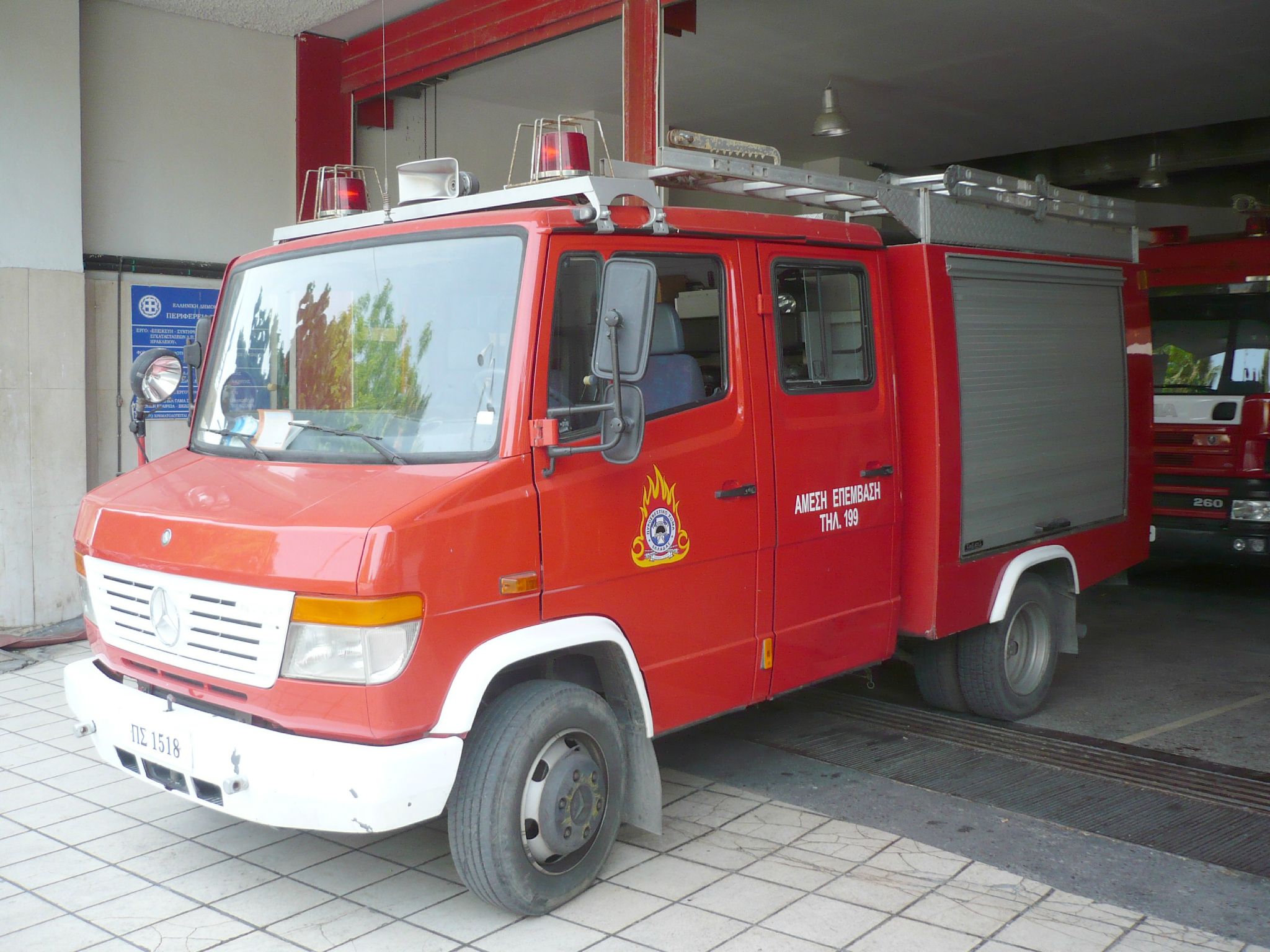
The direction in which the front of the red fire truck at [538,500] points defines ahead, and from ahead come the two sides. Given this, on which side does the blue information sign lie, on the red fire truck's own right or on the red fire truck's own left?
on the red fire truck's own right

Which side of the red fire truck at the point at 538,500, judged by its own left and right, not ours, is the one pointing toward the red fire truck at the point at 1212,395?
back

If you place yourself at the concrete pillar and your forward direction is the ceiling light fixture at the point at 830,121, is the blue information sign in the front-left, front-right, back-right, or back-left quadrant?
front-left

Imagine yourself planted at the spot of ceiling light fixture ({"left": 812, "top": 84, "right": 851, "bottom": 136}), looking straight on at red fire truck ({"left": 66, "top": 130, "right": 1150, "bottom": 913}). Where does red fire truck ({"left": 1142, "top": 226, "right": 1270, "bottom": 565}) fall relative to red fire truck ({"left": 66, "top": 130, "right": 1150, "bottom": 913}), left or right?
left

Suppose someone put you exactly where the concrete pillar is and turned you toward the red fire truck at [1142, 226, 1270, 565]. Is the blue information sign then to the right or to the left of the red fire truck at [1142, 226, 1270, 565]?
left

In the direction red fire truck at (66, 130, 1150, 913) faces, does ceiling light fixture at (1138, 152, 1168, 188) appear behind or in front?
behind

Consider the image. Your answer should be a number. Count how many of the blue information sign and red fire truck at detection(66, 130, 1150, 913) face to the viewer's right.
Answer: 0

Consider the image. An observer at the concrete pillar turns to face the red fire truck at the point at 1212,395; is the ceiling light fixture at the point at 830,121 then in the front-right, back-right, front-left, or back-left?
front-left

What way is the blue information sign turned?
toward the camera
